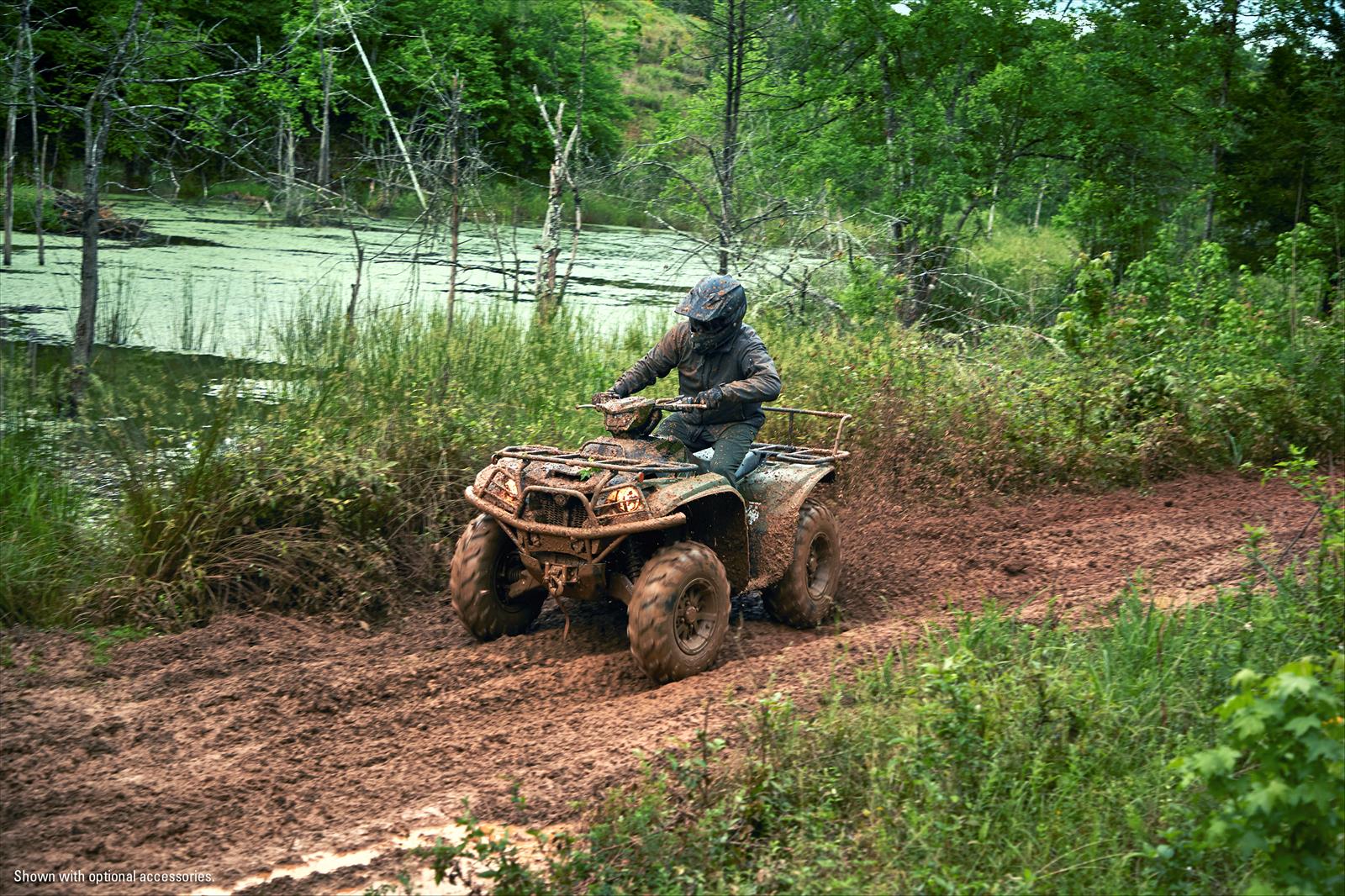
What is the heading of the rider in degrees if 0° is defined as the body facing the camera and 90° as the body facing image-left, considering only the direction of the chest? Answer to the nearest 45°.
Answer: approximately 45°

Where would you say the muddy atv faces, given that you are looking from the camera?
facing the viewer and to the left of the viewer

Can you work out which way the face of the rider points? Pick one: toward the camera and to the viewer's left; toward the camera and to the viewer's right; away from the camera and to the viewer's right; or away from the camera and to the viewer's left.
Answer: toward the camera and to the viewer's left

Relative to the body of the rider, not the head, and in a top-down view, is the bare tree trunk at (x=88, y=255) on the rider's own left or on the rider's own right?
on the rider's own right

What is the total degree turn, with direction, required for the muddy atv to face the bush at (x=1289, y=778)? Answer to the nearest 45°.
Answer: approximately 90° to its left

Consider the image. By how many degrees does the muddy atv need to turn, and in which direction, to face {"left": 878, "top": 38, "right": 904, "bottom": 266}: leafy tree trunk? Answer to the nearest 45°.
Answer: approximately 135° to its right

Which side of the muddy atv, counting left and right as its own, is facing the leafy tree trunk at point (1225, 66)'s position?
back

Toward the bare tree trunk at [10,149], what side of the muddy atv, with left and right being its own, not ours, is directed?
right

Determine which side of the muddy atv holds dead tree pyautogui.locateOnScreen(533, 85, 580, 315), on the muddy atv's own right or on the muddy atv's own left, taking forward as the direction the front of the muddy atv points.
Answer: on the muddy atv's own right

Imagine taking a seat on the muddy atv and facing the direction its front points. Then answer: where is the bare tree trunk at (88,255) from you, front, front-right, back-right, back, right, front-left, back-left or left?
right

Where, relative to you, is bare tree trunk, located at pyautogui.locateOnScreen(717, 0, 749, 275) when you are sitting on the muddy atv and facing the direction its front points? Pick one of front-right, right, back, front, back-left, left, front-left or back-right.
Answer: back-right

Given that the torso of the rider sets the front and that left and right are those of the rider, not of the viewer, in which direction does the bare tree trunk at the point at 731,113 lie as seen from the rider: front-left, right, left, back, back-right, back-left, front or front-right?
back-right

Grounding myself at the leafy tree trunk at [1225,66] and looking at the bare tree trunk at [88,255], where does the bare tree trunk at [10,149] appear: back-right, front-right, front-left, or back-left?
front-right

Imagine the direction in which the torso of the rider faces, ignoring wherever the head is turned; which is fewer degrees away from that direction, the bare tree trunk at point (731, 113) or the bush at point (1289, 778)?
the bush
